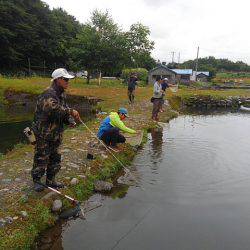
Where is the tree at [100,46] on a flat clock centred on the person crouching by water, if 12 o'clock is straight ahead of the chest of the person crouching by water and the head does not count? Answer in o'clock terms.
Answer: The tree is roughly at 9 o'clock from the person crouching by water.

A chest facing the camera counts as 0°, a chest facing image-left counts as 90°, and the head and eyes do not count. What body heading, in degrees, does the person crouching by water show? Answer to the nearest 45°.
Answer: approximately 270°

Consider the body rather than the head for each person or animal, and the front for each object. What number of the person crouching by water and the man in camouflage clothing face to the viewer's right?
2

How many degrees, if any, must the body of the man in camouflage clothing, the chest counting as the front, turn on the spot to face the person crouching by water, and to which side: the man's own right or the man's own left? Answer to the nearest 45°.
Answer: approximately 45° to the man's own left

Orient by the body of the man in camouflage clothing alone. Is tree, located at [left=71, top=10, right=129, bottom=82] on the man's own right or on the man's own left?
on the man's own left

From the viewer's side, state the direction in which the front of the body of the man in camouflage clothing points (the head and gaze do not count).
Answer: to the viewer's right
